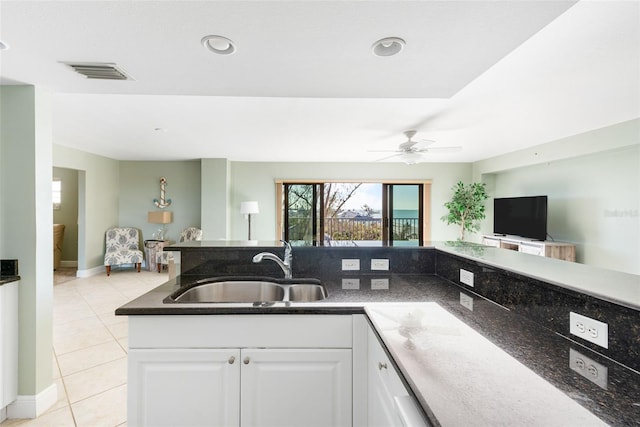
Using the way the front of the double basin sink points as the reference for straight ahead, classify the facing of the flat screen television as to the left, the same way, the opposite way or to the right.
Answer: to the right

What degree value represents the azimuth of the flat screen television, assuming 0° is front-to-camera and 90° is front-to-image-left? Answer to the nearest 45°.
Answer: approximately 45°

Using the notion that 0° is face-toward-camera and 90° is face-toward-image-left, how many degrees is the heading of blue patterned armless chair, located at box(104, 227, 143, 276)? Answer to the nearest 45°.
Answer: approximately 0°

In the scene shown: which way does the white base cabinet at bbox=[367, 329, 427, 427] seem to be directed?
to the viewer's left

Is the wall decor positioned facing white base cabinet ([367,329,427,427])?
yes

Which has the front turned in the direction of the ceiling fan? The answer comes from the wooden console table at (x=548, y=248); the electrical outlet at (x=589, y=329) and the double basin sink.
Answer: the wooden console table

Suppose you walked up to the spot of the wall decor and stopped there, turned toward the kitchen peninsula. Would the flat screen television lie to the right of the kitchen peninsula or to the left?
left

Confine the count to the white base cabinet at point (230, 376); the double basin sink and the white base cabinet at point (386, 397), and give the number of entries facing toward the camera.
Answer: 2

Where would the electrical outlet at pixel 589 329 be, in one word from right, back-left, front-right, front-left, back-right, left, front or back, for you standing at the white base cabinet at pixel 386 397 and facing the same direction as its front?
back

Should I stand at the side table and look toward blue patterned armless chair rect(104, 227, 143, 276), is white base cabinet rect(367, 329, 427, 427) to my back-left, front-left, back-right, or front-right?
back-left

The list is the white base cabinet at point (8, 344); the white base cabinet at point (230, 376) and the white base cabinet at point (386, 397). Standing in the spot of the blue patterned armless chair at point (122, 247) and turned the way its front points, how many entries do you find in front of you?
3

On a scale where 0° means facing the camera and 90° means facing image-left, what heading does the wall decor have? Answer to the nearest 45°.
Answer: approximately 0°

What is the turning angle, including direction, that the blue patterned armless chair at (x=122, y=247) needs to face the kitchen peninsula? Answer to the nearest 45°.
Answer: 0° — it already faces it

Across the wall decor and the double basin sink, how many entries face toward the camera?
2

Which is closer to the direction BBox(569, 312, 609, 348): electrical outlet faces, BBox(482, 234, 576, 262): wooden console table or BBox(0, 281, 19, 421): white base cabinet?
the white base cabinet
